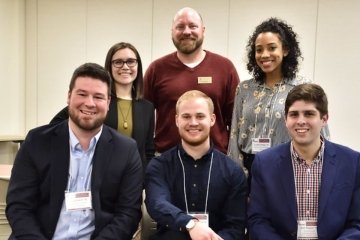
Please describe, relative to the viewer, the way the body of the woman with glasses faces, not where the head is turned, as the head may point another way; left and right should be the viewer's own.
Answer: facing the viewer

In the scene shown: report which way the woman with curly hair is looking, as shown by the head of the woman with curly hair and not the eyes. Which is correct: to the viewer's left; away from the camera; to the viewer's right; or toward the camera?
toward the camera

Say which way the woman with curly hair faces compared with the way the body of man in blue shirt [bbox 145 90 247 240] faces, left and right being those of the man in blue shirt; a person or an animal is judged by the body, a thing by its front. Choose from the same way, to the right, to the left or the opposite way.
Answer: the same way

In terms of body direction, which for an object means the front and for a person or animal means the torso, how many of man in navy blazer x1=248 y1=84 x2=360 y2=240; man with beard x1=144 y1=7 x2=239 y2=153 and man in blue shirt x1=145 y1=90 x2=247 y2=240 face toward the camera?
3

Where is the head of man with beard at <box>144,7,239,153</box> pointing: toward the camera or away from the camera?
toward the camera

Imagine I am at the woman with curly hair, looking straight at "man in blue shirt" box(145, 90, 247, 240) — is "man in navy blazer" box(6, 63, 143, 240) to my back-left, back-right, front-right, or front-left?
front-right

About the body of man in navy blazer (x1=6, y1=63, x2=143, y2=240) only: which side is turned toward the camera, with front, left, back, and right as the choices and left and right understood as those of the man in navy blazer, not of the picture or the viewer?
front

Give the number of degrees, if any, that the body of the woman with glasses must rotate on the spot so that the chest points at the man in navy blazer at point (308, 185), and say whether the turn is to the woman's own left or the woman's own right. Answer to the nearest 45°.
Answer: approximately 45° to the woman's own left

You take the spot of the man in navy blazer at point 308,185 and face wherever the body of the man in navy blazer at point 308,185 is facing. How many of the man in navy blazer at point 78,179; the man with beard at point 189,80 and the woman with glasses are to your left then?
0

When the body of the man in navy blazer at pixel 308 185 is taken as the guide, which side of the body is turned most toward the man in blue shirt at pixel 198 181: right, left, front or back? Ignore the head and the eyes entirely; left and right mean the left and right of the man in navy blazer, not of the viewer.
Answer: right

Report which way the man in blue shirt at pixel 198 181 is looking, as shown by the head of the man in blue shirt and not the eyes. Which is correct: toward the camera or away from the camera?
toward the camera

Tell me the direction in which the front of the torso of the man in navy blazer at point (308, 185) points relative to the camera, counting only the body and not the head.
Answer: toward the camera

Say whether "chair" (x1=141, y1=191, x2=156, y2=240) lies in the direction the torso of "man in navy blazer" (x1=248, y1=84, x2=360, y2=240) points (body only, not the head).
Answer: no

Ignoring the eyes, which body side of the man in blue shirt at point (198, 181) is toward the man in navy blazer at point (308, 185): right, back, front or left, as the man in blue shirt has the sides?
left

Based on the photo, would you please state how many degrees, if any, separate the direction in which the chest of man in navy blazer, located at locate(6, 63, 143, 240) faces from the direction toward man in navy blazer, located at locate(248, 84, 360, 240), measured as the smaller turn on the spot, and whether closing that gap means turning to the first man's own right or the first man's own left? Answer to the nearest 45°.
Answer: approximately 90° to the first man's own left

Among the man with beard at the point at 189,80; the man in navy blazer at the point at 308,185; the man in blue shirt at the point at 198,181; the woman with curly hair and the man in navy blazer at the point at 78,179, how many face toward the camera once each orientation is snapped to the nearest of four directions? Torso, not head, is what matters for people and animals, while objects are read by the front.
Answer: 5

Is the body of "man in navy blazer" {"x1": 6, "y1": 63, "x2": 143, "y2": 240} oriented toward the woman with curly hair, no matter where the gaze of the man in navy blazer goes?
no

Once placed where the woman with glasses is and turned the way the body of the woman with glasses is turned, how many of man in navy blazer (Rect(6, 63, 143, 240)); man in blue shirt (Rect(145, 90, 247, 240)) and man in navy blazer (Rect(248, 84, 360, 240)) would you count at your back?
0

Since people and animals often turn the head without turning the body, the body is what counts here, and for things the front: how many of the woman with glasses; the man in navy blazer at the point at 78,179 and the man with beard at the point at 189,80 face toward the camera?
3

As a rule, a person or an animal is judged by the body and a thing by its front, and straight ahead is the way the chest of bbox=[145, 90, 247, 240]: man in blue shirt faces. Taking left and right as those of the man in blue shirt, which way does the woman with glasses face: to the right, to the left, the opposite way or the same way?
the same way
